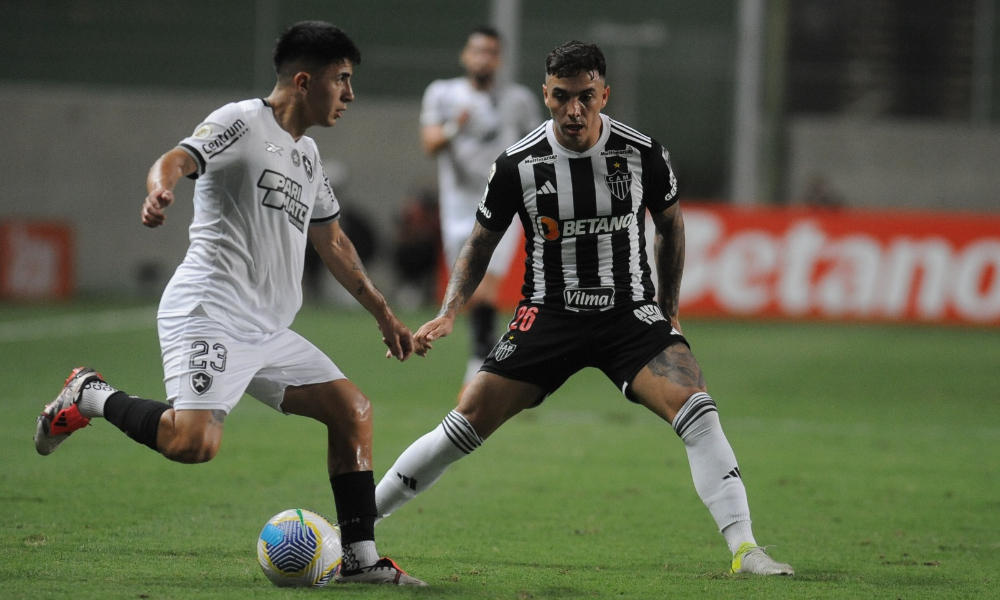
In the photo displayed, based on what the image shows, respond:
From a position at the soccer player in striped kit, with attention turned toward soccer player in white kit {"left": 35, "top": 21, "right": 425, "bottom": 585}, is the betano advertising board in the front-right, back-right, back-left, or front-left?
back-right

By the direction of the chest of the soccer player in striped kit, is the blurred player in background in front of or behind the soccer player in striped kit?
behind

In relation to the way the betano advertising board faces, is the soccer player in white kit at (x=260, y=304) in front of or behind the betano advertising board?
in front

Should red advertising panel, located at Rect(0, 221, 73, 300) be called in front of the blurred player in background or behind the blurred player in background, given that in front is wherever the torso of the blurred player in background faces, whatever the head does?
behind

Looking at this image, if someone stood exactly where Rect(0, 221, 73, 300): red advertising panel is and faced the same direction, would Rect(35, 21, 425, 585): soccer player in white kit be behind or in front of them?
in front

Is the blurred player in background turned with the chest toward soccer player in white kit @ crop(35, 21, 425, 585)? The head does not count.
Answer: yes

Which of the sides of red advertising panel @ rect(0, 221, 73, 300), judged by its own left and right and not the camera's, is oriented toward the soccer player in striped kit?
front

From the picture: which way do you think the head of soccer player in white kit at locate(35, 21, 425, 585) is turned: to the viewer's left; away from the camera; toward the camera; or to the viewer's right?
to the viewer's right
